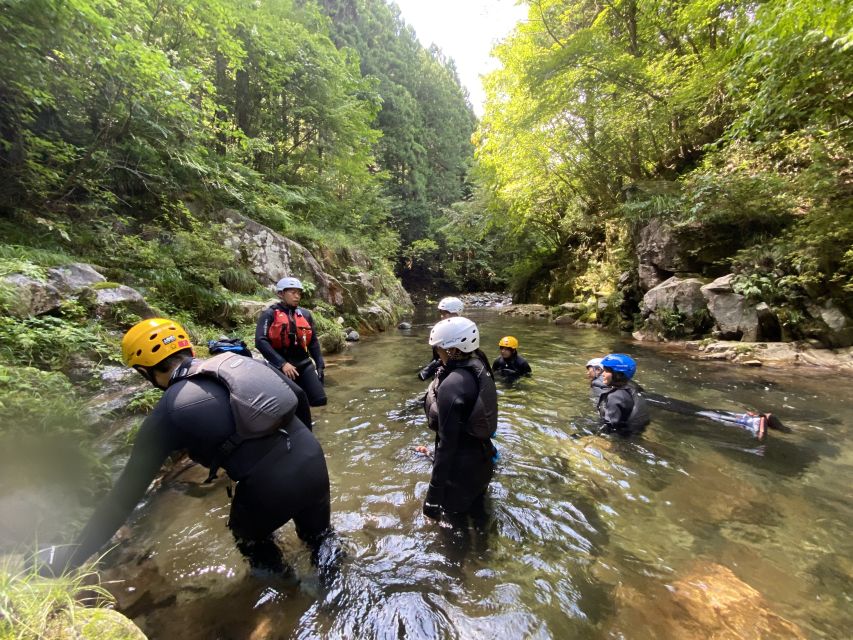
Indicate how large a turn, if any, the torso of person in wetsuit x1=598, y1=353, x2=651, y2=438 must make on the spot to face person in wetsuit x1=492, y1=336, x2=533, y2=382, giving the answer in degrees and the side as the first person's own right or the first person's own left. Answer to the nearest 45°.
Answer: approximately 45° to the first person's own right

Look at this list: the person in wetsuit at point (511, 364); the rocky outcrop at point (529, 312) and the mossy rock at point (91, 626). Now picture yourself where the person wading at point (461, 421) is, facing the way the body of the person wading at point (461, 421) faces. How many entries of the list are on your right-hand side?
2

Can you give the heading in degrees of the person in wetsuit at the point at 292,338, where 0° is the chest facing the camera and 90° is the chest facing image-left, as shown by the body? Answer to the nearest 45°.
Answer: approximately 315°

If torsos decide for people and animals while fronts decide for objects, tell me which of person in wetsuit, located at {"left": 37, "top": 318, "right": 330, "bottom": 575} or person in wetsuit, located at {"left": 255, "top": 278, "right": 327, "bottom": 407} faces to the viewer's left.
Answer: person in wetsuit, located at {"left": 37, "top": 318, "right": 330, "bottom": 575}

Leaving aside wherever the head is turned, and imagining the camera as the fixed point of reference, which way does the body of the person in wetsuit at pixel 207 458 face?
to the viewer's left

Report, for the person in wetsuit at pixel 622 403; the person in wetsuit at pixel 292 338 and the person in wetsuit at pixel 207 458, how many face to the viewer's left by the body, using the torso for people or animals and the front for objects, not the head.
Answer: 2

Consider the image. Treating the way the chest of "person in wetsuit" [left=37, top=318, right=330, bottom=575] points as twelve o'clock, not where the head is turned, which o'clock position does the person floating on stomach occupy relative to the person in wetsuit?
The person floating on stomach is roughly at 6 o'clock from the person in wetsuit.

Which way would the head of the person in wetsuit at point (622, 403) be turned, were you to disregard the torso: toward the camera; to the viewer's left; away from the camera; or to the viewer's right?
to the viewer's left

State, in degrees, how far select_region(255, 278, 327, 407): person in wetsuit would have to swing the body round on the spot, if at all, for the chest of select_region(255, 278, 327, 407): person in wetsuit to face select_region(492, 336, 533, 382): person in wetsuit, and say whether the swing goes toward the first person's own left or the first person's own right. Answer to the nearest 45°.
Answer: approximately 45° to the first person's own left
